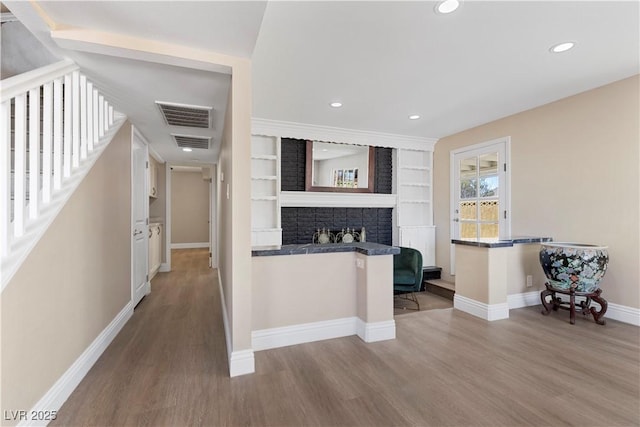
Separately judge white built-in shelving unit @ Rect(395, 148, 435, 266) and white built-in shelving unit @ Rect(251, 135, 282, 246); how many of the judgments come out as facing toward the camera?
2

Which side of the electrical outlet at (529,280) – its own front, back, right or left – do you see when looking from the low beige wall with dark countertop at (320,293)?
right

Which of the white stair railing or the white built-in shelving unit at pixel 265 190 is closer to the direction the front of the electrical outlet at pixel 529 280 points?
the white stair railing

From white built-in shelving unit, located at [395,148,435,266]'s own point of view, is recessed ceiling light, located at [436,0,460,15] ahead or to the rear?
ahead

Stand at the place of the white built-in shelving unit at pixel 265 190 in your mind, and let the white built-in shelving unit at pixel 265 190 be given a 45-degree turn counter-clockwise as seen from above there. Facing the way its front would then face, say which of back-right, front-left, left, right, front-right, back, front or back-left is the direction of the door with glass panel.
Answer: front-left

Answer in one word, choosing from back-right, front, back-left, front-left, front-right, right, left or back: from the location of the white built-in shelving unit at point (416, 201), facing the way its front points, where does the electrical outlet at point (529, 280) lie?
front-left

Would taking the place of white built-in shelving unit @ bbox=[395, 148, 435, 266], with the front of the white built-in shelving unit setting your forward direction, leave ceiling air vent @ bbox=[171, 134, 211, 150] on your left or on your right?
on your right

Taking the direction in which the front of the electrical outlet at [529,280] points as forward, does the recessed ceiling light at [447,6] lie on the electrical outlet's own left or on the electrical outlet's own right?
on the electrical outlet's own right

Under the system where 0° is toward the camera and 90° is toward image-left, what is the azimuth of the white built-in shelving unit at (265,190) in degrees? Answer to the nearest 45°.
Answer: approximately 0°

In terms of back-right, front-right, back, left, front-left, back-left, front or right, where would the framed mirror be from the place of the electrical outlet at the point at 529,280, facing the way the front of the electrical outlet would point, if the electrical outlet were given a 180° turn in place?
front-left

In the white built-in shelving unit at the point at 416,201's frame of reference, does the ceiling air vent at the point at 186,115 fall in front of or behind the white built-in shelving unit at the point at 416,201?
in front

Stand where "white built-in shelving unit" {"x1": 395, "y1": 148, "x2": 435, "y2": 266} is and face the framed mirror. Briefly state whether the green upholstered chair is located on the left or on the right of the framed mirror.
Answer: left

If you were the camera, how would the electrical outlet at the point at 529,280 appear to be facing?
facing the viewer and to the right of the viewer

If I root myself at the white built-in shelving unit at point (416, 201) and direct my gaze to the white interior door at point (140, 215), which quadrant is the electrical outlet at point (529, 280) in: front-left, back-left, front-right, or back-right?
back-left

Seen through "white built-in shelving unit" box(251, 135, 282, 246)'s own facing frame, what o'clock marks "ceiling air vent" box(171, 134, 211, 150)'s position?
The ceiling air vent is roughly at 3 o'clock from the white built-in shelving unit.
